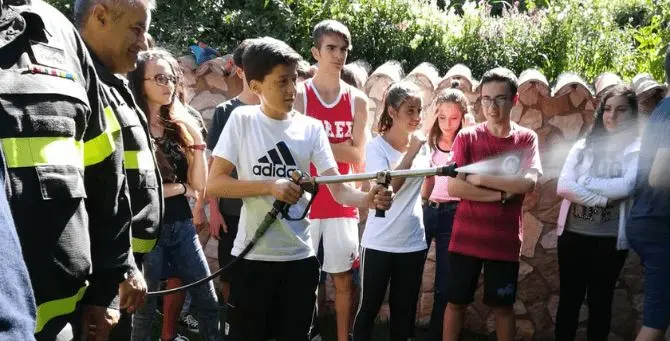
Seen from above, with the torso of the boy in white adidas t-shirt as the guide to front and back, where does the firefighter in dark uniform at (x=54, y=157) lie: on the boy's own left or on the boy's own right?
on the boy's own right

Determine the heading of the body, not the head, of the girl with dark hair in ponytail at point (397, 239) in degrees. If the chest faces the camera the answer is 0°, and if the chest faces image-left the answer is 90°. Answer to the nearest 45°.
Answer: approximately 315°

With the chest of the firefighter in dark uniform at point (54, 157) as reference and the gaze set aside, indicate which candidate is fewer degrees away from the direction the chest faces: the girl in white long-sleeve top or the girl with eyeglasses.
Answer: the girl in white long-sleeve top

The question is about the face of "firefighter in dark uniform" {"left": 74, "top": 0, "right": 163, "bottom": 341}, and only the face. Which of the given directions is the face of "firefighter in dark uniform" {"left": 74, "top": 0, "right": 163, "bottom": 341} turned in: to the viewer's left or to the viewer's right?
to the viewer's right

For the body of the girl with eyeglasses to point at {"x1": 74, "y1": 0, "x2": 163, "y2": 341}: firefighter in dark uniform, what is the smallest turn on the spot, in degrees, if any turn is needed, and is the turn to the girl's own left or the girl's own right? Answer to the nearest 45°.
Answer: approximately 45° to the girl's own right

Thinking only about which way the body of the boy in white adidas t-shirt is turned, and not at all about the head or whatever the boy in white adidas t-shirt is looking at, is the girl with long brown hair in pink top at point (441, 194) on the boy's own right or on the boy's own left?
on the boy's own left

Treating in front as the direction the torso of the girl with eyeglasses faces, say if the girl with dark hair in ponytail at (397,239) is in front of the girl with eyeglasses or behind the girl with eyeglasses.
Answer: in front

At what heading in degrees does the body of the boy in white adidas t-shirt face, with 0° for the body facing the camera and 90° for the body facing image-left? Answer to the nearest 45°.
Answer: approximately 315°
